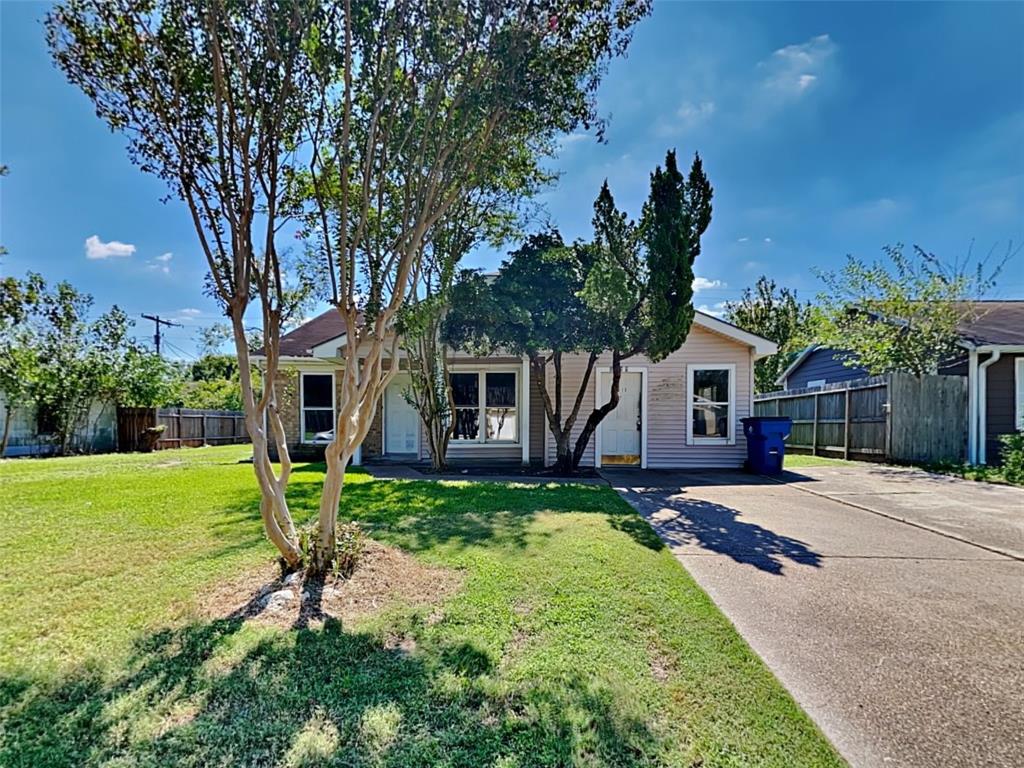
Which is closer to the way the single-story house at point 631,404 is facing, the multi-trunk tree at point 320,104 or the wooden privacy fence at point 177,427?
the multi-trunk tree

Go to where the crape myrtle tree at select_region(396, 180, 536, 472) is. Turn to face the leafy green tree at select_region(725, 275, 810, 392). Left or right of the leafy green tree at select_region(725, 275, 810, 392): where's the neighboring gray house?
right

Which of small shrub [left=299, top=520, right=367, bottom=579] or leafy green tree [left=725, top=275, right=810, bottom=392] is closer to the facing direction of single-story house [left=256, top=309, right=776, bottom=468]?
the small shrub

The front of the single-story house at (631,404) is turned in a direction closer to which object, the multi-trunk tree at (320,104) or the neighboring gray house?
the multi-trunk tree

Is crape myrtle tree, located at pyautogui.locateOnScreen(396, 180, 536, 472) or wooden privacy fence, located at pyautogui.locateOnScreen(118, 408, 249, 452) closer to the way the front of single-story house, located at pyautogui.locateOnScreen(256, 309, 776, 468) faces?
the crape myrtle tree

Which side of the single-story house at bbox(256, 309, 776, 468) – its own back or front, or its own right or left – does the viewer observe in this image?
front

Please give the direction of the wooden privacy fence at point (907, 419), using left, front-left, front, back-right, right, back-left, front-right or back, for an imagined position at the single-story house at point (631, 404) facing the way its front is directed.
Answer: left

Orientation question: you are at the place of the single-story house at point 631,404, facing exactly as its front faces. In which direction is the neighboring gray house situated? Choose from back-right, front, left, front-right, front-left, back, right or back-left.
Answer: left

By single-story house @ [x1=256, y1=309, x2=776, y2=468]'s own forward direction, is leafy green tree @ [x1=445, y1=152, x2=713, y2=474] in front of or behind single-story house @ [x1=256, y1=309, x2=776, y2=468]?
in front

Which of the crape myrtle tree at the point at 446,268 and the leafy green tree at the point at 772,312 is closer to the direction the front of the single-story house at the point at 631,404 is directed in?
the crape myrtle tree
